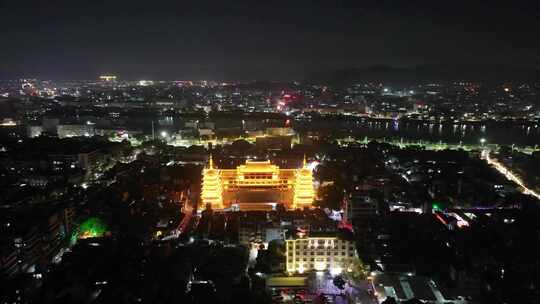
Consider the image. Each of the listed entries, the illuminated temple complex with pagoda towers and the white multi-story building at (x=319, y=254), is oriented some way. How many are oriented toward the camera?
2

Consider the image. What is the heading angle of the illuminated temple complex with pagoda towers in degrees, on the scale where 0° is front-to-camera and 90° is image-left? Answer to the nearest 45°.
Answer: approximately 0°

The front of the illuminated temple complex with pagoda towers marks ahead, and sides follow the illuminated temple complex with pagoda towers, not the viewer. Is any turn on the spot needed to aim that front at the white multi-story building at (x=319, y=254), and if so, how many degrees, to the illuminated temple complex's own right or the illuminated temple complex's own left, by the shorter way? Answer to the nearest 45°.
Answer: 0° — it already faces it

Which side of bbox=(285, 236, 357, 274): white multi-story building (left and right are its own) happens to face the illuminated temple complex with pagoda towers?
back

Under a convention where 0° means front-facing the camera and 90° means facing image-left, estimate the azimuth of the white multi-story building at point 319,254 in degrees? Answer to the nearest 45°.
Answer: approximately 0°
